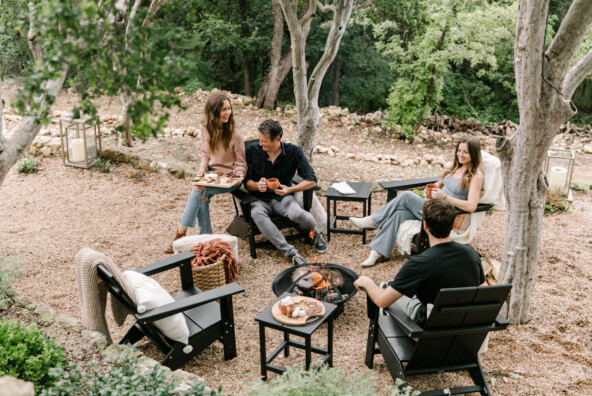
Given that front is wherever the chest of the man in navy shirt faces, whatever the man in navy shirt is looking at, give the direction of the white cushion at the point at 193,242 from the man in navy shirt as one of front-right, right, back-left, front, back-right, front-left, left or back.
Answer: front-right

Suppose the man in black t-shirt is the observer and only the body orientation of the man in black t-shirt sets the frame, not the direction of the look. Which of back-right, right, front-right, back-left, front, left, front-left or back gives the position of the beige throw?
front-left

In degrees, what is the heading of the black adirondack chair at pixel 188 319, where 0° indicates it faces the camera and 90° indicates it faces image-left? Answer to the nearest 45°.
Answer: approximately 225°

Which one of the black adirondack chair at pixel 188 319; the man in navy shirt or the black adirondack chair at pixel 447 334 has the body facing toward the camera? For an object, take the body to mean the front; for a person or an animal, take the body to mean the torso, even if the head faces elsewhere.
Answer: the man in navy shirt

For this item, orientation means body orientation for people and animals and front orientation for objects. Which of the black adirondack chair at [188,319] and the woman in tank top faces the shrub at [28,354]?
the woman in tank top

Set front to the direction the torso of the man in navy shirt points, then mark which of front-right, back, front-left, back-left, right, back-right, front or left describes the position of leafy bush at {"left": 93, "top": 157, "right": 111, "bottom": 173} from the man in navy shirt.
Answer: back-right

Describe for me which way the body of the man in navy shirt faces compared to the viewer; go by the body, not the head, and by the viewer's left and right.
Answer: facing the viewer

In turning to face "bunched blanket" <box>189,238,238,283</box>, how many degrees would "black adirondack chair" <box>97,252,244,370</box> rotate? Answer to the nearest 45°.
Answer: approximately 45° to its left

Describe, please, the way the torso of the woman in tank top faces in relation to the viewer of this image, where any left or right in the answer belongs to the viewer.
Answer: facing the viewer and to the left of the viewer

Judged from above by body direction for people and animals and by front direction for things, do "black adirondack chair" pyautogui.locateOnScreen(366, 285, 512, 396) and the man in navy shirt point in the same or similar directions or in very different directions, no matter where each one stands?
very different directions

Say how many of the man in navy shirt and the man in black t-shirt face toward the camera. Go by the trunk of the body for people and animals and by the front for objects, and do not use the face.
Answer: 1

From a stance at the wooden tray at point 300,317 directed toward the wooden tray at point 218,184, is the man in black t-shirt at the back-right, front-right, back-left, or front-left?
back-right

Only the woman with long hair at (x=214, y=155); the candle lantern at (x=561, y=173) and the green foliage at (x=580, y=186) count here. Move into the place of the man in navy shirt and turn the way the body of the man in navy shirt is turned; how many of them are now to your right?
1

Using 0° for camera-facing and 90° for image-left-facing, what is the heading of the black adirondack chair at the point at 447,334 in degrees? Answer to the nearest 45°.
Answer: approximately 135°

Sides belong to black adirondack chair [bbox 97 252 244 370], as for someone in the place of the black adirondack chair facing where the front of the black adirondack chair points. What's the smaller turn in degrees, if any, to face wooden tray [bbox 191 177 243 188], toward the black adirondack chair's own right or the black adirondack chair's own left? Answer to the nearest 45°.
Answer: approximately 45° to the black adirondack chair's own left

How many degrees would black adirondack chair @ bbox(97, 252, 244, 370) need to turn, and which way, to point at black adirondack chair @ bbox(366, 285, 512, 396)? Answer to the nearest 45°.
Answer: approximately 90° to its right
